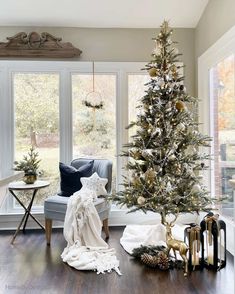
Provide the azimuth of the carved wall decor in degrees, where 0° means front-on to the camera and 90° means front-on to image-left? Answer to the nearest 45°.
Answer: approximately 0°

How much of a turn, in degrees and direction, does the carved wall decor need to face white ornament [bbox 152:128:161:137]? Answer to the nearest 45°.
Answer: approximately 45° to its left
